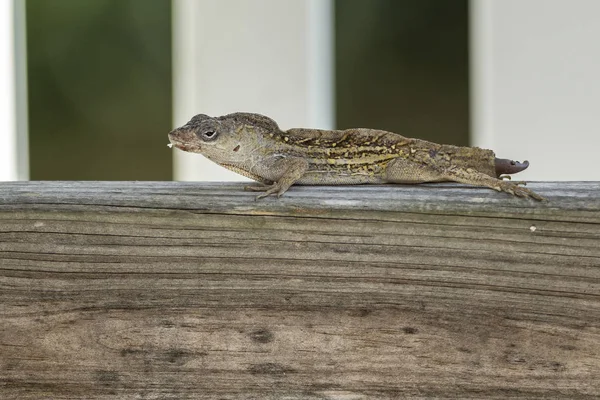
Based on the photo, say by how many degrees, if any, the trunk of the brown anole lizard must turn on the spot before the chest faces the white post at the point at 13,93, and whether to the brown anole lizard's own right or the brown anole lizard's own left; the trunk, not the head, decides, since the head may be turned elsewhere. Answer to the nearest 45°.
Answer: approximately 45° to the brown anole lizard's own right

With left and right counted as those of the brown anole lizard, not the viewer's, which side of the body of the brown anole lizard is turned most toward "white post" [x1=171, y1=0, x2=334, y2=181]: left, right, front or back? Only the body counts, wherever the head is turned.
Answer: right

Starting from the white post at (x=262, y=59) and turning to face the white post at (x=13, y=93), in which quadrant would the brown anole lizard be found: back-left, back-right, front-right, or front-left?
back-left

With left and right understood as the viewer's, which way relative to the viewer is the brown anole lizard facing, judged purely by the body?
facing to the left of the viewer

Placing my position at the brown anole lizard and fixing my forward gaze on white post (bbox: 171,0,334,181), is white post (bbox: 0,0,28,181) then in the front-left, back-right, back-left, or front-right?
front-left
